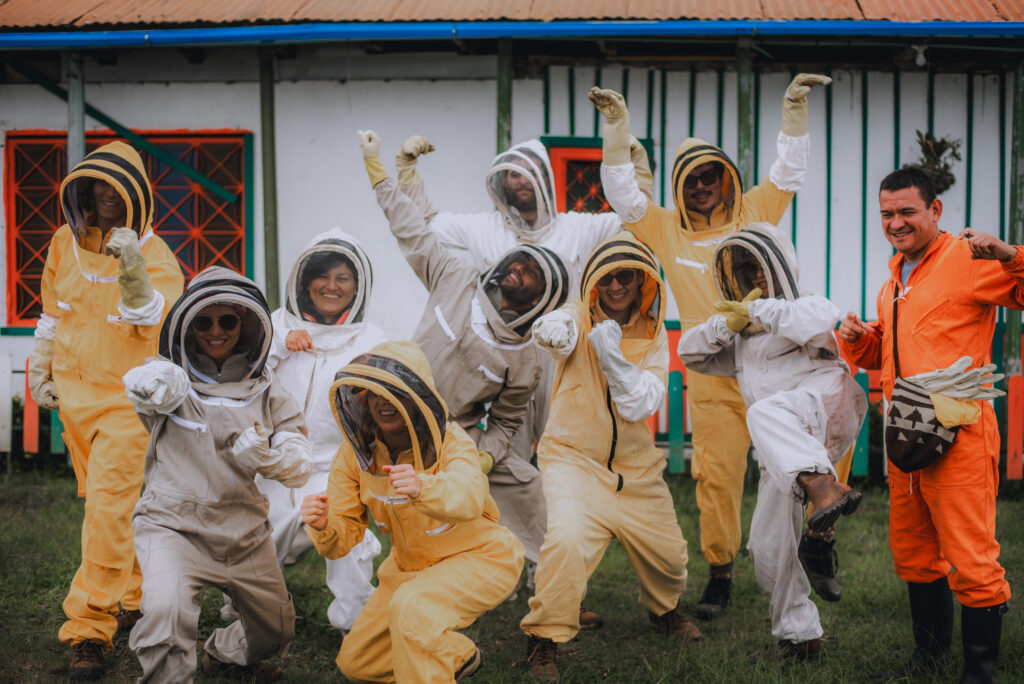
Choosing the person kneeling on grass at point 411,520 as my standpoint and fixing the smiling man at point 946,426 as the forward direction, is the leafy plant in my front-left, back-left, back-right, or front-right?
front-left

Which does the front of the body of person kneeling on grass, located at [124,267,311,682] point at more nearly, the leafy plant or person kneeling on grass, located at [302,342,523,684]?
the person kneeling on grass

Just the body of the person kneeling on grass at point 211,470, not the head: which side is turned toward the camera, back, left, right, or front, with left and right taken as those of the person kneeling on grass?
front

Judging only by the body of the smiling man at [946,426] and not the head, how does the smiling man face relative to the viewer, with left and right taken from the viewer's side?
facing the viewer and to the left of the viewer

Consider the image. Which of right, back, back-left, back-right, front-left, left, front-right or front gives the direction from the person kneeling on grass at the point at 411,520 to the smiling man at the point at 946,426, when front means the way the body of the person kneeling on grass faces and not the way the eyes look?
back-left

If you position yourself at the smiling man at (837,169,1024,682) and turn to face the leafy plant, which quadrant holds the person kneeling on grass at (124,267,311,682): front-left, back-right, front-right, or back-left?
back-left

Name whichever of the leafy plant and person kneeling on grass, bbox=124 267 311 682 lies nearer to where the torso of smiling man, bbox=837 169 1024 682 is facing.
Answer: the person kneeling on grass

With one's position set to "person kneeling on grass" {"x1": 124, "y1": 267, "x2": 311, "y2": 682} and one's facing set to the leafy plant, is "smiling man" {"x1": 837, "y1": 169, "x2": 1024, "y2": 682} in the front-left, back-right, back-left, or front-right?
front-right

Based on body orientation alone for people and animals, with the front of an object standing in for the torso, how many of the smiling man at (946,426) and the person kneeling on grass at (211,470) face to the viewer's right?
0

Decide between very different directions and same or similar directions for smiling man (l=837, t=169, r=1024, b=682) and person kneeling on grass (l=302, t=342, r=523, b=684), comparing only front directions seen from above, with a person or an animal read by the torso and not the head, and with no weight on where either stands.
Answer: same or similar directions

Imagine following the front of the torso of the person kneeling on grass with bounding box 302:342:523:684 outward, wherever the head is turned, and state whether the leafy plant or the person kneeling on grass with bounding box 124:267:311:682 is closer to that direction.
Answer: the person kneeling on grass

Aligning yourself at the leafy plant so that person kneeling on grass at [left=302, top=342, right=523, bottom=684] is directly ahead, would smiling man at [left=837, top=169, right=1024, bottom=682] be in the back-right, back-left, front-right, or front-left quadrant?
front-left

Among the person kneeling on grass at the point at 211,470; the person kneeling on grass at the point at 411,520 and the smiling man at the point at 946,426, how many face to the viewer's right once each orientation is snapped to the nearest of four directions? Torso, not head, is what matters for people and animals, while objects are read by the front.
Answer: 0

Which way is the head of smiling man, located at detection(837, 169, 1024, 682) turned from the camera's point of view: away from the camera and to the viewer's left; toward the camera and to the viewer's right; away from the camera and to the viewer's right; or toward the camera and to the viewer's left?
toward the camera and to the viewer's left

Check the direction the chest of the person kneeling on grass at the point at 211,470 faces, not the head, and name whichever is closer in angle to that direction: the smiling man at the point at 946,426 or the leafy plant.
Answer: the smiling man

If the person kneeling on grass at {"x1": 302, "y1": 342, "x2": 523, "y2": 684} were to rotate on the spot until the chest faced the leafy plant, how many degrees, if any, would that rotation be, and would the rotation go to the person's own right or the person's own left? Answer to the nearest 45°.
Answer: approximately 180°
